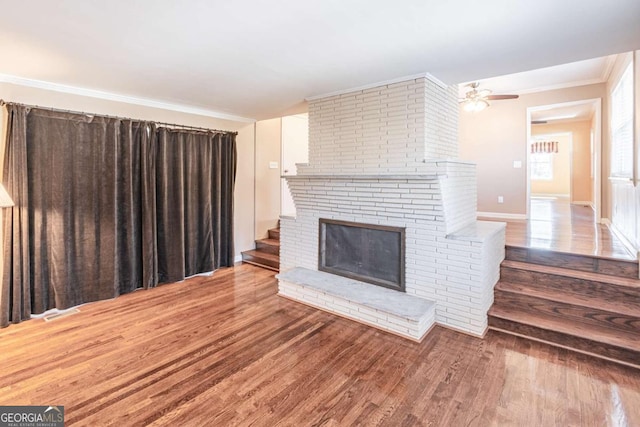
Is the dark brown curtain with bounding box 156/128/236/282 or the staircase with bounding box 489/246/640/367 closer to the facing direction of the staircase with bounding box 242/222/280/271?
the dark brown curtain

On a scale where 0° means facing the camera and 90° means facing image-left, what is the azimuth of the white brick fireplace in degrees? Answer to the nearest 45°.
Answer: approximately 45°

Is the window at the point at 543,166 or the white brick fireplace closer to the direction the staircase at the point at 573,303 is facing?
the white brick fireplace

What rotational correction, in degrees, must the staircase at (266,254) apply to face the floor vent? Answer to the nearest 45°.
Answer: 0° — it already faces it

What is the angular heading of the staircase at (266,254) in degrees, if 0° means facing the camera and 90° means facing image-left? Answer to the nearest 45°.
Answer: approximately 45°

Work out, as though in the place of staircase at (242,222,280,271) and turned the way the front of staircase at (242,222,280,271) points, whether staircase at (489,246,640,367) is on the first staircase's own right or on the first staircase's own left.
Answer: on the first staircase's own left

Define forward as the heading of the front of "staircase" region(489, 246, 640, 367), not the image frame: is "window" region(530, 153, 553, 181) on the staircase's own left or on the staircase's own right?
on the staircase's own right

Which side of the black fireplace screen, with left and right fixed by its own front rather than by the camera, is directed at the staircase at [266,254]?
right
